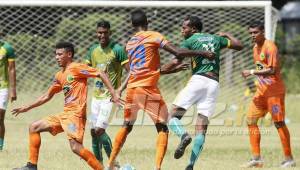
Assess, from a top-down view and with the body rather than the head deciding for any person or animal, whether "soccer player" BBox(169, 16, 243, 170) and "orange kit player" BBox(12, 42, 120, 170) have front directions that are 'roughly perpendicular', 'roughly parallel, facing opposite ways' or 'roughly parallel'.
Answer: roughly perpendicular

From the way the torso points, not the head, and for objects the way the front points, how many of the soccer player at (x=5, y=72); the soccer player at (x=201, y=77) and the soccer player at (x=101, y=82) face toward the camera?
2

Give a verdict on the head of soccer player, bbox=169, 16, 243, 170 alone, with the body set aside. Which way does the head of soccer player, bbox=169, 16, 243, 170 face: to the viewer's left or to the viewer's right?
to the viewer's left

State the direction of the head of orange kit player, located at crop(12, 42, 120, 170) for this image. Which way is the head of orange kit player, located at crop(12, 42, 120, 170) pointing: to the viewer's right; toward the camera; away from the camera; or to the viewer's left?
to the viewer's left

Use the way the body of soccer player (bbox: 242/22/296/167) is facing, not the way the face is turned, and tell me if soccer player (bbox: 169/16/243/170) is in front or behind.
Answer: in front

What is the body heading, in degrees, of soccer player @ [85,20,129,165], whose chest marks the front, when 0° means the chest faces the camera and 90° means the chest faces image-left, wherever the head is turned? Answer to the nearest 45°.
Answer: approximately 0°

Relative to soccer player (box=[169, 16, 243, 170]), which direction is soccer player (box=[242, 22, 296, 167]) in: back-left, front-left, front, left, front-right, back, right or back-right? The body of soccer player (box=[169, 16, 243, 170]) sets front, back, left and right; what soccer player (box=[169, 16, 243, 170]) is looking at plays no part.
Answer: right
